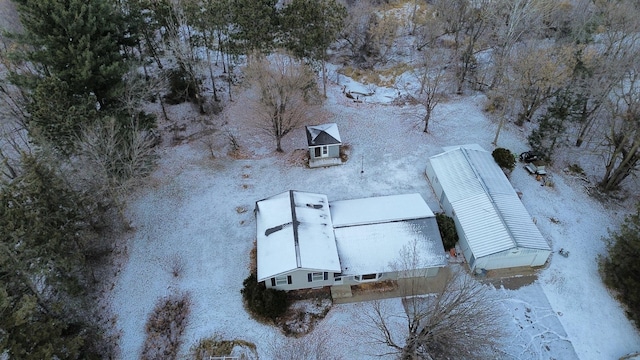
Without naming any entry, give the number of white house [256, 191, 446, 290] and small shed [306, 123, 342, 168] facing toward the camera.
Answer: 2

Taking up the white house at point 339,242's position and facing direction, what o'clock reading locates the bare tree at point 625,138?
The bare tree is roughly at 8 o'clock from the white house.

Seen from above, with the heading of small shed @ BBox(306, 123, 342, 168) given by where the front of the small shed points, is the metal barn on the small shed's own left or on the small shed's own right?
on the small shed's own left

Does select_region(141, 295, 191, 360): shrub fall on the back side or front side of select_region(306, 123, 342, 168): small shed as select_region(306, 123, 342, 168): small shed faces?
on the front side

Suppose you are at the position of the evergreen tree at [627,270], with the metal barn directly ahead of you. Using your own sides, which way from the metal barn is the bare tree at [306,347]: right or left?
left

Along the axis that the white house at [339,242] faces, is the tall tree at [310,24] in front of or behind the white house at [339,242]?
behind

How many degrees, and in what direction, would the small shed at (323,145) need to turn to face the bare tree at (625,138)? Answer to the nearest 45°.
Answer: approximately 90° to its left

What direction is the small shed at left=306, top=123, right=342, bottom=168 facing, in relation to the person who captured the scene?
facing the viewer

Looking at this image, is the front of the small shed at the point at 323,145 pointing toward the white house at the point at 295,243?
yes

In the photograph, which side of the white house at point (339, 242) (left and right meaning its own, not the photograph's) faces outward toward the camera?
front

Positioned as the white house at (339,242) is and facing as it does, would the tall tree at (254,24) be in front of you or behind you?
behind
